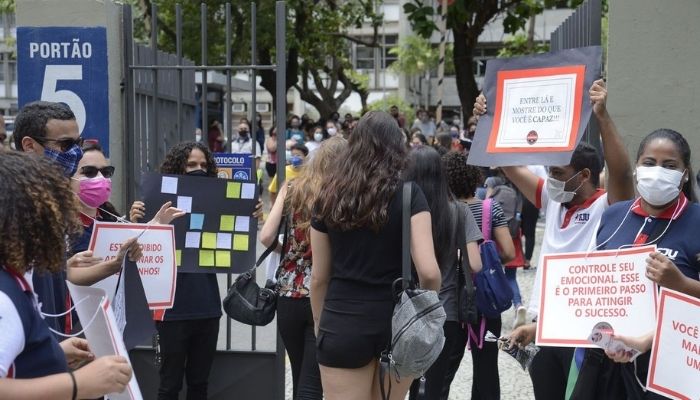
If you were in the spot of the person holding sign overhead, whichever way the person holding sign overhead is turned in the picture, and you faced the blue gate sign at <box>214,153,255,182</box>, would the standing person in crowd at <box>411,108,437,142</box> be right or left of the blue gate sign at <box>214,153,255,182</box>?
right

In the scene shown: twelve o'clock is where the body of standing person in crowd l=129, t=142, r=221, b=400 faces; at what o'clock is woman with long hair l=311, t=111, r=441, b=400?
The woman with long hair is roughly at 11 o'clock from the standing person in crowd.

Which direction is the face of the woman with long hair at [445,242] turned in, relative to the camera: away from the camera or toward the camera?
away from the camera

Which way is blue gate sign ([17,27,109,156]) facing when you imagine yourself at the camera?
facing the viewer

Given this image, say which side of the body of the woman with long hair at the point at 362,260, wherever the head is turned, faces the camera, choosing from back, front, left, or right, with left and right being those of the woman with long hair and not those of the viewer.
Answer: back

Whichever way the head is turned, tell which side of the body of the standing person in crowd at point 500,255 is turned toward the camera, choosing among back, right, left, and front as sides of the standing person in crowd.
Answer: back

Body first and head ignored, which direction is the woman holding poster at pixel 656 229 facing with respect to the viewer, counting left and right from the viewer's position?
facing the viewer and to the left of the viewer

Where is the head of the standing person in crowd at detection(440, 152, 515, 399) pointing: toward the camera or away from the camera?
away from the camera

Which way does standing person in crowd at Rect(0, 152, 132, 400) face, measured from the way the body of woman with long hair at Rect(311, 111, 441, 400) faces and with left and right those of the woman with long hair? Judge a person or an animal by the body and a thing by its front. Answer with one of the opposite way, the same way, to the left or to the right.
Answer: to the right

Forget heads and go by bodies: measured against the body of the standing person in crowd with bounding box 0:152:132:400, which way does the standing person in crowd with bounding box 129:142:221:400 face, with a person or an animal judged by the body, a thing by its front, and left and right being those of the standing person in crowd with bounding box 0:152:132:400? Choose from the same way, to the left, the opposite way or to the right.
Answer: to the right

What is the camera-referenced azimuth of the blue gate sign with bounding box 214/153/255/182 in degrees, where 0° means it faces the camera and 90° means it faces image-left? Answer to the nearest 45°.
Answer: approximately 0°

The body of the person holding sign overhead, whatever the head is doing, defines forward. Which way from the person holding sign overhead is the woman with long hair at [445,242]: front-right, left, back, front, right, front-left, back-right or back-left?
right

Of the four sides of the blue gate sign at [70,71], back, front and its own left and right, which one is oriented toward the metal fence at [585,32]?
left

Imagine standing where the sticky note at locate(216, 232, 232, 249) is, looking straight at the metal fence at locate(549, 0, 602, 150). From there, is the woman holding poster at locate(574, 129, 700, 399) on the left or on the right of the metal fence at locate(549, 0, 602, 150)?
right

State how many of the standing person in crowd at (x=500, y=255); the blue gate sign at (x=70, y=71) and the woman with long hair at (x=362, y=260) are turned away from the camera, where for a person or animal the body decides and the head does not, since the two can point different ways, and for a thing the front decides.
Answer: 2

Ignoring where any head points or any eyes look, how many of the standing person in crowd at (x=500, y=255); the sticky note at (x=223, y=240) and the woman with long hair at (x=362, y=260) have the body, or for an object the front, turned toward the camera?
1
